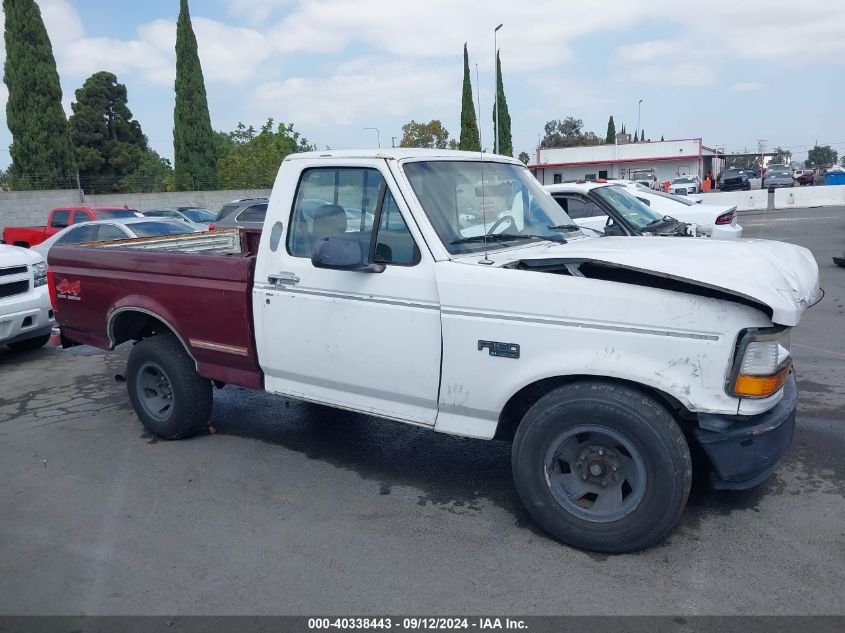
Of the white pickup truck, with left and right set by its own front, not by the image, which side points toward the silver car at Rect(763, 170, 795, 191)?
left

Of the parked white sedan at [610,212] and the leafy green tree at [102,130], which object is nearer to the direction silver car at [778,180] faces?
the parked white sedan

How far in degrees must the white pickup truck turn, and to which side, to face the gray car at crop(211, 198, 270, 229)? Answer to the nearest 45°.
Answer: approximately 135° to its left

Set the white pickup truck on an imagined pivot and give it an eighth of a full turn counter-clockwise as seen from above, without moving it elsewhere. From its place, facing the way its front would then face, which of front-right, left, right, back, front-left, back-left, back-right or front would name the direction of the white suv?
back-left

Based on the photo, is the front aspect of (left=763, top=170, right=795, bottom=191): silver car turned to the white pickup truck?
yes

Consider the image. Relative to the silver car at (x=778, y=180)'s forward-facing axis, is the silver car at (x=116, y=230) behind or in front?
in front

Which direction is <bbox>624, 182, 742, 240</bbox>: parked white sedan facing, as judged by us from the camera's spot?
facing away from the viewer and to the left of the viewer

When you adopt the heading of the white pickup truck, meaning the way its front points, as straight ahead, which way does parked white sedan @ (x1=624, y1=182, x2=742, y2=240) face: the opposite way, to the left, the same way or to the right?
the opposite way

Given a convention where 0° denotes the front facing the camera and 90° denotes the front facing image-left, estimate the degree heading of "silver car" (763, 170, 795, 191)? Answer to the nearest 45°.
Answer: approximately 0°

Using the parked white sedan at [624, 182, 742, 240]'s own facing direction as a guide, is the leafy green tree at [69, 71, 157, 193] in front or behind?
in front

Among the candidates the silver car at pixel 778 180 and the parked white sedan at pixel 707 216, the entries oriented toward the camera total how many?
1
